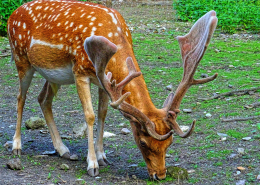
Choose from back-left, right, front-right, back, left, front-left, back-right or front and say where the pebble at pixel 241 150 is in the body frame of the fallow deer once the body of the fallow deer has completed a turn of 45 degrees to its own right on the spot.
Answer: left

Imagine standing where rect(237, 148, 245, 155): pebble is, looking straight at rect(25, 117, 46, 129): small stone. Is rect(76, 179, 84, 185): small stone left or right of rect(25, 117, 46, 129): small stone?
left

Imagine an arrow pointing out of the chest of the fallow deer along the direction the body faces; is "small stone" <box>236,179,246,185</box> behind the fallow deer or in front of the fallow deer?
in front

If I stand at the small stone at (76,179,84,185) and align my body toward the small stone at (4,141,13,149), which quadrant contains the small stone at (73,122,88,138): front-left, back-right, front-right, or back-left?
front-right

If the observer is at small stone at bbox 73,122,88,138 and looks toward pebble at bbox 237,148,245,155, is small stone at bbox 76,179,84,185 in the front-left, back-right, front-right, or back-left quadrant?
front-right
